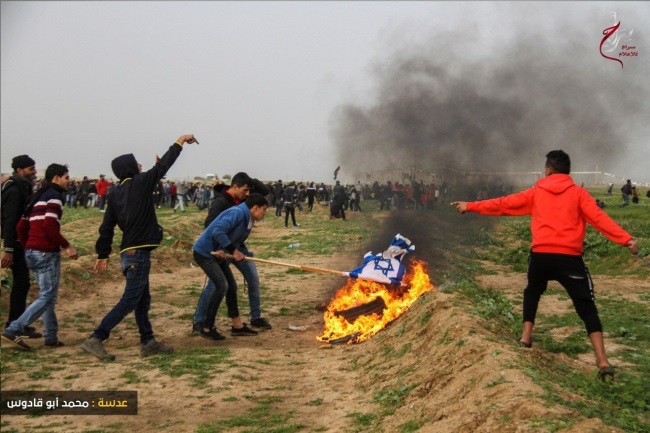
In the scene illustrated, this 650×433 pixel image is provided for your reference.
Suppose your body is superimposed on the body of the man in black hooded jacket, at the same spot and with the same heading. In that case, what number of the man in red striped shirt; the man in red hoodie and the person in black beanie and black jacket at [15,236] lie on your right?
1

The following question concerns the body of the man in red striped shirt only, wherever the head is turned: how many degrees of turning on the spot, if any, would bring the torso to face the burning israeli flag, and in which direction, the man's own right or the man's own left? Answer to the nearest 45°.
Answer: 0° — they already face it

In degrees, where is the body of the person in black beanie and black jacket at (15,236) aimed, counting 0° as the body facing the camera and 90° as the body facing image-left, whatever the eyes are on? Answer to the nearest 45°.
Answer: approximately 270°

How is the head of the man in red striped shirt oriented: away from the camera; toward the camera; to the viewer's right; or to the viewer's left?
to the viewer's right

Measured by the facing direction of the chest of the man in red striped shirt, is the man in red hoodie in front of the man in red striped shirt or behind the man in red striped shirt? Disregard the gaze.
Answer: in front

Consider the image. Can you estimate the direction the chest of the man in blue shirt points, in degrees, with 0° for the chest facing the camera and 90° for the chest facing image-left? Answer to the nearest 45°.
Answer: approximately 270°

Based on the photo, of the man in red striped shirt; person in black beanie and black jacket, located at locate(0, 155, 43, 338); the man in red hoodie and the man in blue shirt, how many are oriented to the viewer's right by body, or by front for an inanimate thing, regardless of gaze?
3

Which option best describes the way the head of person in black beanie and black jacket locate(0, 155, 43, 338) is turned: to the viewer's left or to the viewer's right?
to the viewer's right

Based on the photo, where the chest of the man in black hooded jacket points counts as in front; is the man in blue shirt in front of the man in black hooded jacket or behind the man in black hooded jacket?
in front

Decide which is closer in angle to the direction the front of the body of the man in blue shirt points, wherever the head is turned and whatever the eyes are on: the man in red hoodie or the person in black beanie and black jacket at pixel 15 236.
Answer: the man in red hoodie

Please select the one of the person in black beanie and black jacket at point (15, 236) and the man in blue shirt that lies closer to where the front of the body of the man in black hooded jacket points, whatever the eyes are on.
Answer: the man in blue shirt

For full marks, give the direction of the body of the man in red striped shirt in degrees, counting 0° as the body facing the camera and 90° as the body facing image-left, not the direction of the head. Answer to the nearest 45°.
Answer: approximately 270°
